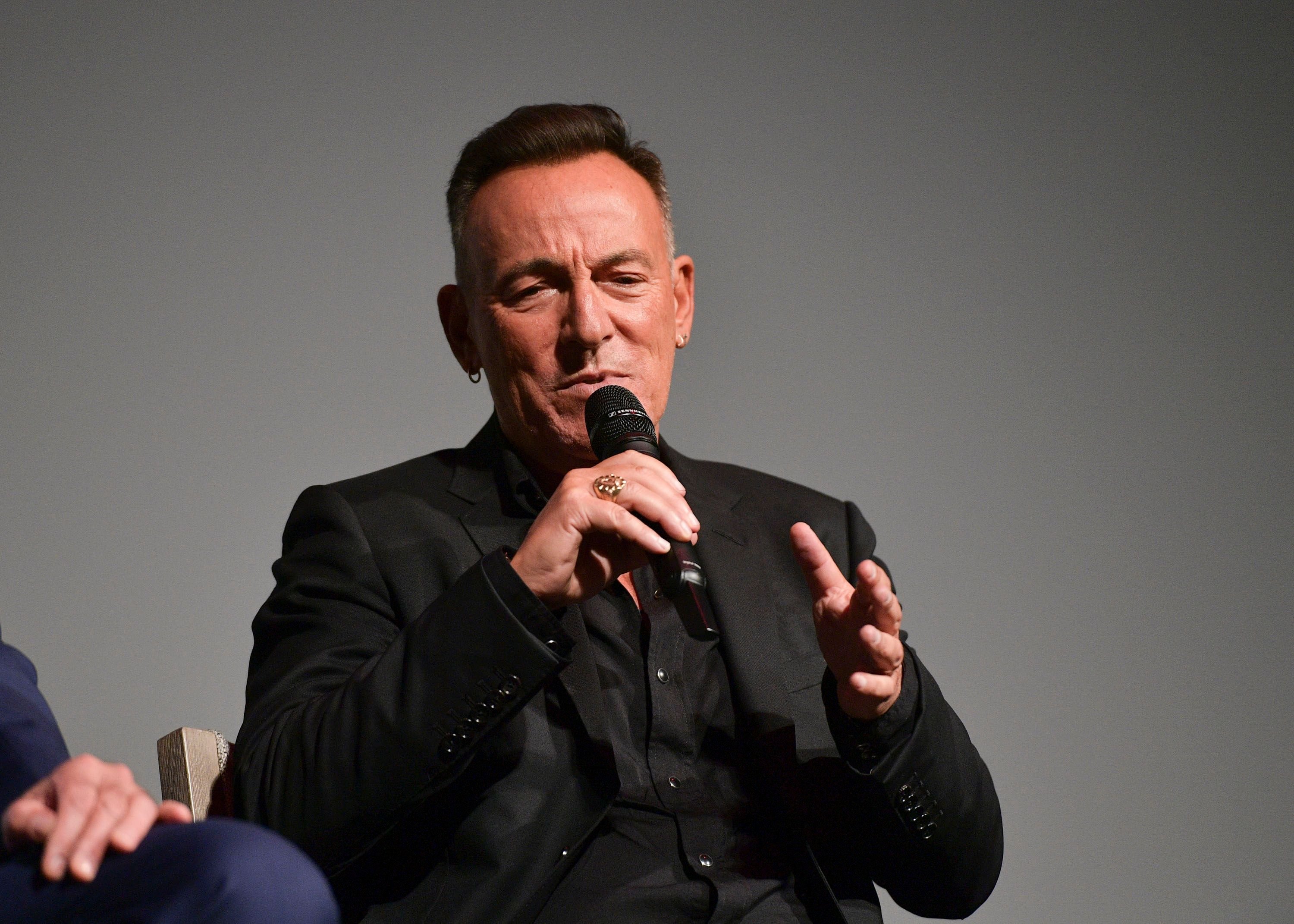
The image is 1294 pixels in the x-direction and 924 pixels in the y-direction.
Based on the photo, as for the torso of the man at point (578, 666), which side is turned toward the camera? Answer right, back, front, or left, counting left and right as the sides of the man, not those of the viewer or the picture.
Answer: front

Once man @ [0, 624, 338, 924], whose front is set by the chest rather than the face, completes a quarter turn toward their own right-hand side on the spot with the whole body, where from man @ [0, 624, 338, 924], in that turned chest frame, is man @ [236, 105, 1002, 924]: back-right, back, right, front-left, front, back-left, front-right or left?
back

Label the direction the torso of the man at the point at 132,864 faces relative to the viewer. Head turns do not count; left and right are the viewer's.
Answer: facing the viewer and to the right of the viewer
